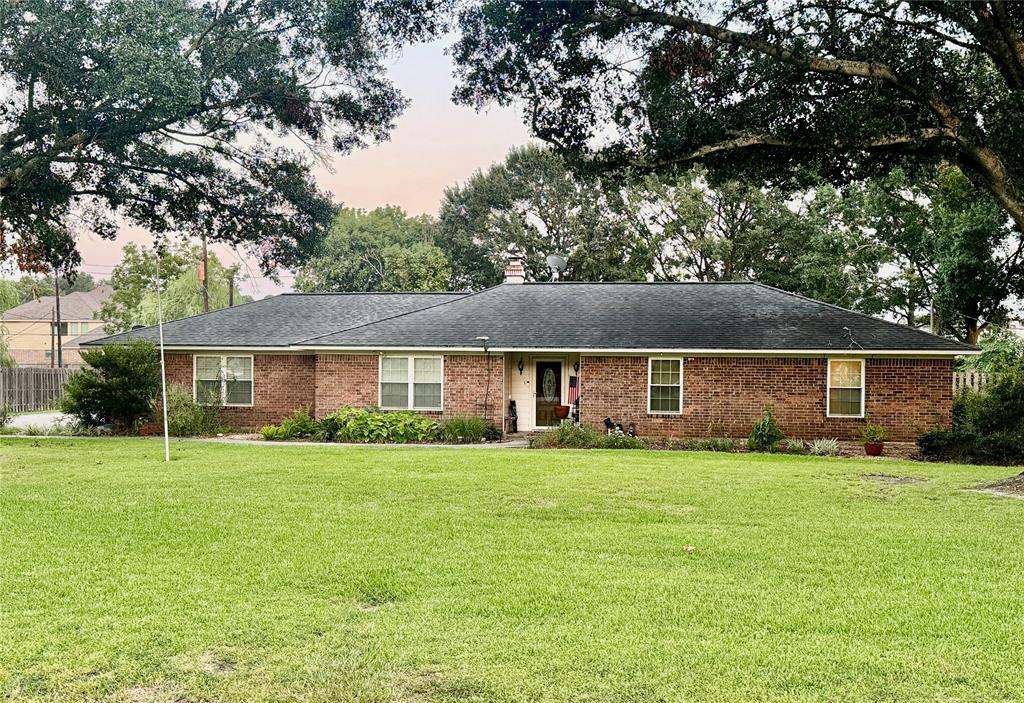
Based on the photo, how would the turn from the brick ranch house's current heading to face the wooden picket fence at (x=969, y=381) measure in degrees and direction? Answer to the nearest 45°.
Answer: approximately 90° to its left

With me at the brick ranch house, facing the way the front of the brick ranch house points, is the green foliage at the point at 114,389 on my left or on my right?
on my right

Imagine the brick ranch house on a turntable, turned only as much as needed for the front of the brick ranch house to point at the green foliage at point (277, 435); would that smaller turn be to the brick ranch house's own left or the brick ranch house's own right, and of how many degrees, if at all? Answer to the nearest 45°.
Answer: approximately 90° to the brick ranch house's own right

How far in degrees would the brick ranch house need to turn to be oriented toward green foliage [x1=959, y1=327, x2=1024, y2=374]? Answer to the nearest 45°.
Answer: approximately 135° to its left

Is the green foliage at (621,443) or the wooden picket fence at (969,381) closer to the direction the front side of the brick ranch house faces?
the green foliage

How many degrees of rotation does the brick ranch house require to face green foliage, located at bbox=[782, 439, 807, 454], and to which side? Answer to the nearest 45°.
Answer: approximately 45° to its left

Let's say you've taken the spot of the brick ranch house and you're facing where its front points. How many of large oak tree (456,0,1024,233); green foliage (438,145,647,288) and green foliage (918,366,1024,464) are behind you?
1

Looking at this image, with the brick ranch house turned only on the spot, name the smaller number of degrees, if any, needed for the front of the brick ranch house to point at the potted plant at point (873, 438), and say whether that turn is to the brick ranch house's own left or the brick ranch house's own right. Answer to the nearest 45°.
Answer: approximately 45° to the brick ranch house's own left

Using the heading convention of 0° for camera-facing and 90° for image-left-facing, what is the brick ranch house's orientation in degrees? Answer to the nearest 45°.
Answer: approximately 0°
